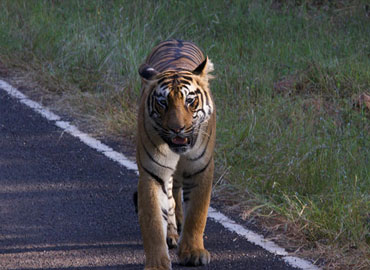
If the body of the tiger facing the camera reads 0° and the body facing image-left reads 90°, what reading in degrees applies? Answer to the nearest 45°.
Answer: approximately 0°
